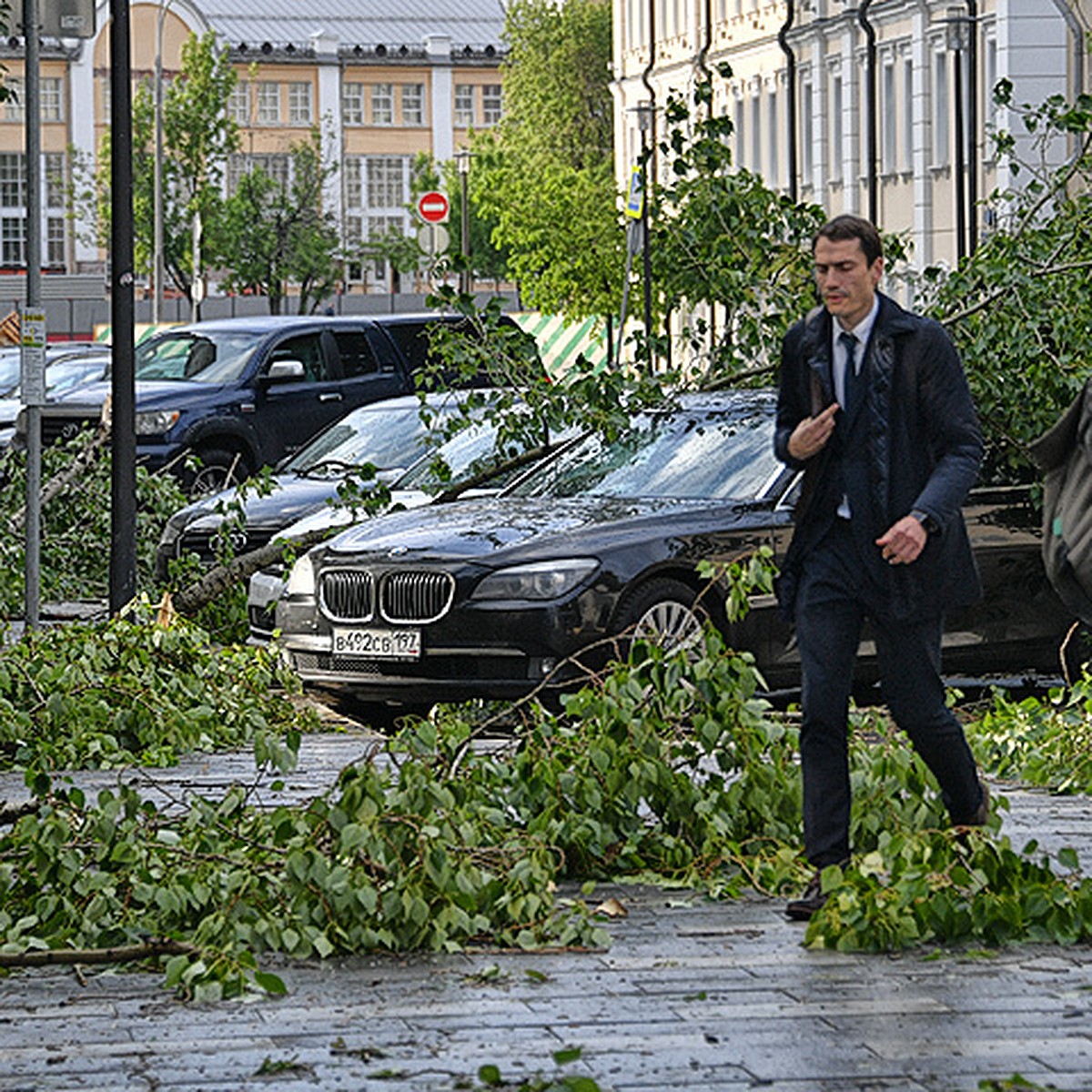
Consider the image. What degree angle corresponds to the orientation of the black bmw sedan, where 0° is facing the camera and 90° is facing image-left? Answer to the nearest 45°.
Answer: approximately 45°

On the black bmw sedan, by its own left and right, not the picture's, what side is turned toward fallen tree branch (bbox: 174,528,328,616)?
right

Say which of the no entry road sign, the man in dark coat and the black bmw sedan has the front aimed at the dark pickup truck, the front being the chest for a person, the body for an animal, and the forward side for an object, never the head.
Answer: the no entry road sign

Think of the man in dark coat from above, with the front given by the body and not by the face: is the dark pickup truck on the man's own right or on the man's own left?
on the man's own right

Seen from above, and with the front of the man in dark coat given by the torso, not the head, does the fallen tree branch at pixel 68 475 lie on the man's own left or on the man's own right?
on the man's own right

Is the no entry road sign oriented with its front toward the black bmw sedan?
yes

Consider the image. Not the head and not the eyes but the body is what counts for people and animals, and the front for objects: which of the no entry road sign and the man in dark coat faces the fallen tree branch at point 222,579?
the no entry road sign

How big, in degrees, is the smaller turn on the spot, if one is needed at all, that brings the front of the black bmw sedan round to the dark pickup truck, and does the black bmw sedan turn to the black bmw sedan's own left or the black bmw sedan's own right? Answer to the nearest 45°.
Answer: approximately 135° to the black bmw sedan's own right

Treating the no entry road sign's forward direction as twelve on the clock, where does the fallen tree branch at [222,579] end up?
The fallen tree branch is roughly at 12 o'clock from the no entry road sign.

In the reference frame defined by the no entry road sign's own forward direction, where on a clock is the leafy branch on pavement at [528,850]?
The leafy branch on pavement is roughly at 12 o'clock from the no entry road sign.

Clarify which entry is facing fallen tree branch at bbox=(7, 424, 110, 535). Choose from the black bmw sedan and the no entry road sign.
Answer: the no entry road sign
